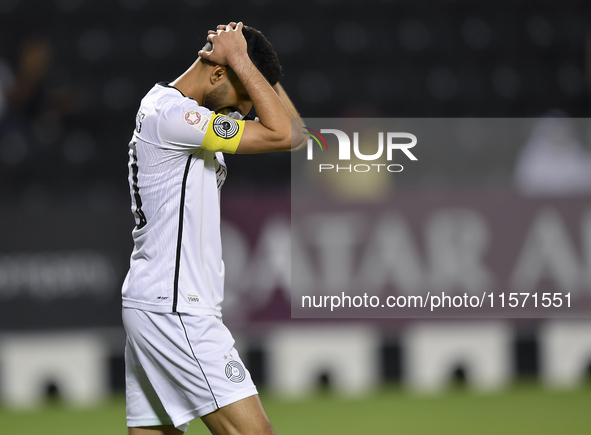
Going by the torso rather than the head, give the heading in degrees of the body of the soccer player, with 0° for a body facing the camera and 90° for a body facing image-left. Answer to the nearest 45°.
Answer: approximately 270°

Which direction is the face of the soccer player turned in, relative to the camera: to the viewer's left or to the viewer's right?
to the viewer's right
